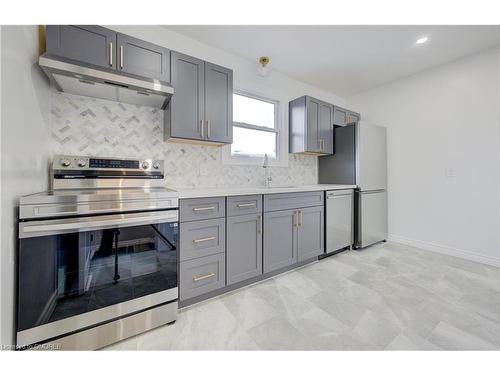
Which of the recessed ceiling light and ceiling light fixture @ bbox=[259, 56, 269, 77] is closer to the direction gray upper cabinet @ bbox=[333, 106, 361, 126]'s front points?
the recessed ceiling light

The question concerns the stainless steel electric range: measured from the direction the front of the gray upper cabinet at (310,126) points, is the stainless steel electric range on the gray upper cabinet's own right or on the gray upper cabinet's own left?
on the gray upper cabinet's own right

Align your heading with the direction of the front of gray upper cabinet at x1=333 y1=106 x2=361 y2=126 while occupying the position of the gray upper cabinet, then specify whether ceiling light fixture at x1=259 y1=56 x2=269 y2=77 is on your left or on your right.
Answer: on your right

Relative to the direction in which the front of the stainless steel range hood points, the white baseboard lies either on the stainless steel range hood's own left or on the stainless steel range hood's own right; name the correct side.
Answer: on the stainless steel range hood's own left

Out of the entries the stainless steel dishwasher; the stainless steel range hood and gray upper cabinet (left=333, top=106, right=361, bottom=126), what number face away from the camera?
0

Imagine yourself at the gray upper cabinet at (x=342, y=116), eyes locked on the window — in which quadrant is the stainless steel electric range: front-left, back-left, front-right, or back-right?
front-left

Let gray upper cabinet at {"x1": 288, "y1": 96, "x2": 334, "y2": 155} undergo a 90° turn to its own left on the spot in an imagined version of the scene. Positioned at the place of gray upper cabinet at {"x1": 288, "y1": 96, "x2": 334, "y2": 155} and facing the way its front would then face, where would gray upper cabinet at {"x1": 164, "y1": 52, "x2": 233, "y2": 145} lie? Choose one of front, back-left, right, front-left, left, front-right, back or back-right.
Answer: back

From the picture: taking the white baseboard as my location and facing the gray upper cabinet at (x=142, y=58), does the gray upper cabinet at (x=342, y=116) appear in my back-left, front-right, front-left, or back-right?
front-right

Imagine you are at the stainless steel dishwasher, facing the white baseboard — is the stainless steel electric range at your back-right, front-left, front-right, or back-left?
back-right

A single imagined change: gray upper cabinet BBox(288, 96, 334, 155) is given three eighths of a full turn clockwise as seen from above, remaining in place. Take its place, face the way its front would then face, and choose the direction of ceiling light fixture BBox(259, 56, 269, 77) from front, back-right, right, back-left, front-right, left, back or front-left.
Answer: front-left

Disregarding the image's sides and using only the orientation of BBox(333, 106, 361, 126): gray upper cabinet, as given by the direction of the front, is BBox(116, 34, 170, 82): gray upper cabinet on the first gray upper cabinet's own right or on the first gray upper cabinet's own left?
on the first gray upper cabinet's own right

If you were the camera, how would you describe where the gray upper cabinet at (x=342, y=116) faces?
facing the viewer and to the right of the viewer

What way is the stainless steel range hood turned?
toward the camera

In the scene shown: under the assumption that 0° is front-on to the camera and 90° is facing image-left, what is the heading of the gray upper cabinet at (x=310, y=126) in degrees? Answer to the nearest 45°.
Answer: approximately 315°

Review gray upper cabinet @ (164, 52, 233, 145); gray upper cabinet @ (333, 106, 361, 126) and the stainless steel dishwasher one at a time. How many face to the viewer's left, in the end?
0

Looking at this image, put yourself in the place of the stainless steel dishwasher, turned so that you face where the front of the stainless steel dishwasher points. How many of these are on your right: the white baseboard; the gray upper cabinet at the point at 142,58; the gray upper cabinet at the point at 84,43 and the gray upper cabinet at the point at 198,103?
3
